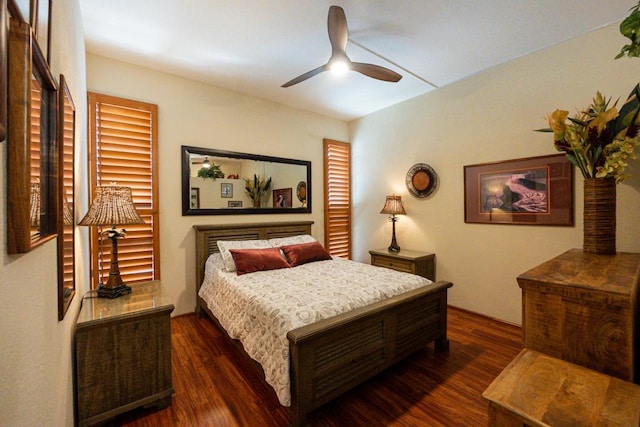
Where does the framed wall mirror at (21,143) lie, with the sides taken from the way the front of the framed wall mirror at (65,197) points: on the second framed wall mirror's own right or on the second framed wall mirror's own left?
on the second framed wall mirror's own right

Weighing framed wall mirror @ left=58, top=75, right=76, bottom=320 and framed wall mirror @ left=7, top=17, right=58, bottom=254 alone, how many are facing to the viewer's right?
2

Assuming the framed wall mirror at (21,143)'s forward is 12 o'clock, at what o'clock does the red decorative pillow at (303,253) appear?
The red decorative pillow is roughly at 11 o'clock from the framed wall mirror.

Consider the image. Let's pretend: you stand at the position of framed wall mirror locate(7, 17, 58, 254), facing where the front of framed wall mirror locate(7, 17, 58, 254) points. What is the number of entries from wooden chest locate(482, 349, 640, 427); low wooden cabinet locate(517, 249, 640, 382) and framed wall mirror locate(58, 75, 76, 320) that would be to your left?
1

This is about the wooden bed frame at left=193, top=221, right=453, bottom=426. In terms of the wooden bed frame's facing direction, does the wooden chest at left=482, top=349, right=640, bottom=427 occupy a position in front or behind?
in front

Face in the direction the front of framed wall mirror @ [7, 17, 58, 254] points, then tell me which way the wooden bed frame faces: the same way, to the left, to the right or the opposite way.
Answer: to the right

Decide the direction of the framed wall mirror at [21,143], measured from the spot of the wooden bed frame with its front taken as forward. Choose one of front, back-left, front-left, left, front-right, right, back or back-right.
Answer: right

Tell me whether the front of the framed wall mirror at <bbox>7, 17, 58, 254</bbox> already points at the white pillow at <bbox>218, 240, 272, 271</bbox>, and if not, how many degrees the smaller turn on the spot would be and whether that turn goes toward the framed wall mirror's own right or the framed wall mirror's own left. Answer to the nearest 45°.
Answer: approximately 45° to the framed wall mirror's own left

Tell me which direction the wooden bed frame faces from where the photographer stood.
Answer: facing the viewer and to the right of the viewer

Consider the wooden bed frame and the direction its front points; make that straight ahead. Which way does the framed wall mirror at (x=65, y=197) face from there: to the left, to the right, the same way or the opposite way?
to the left

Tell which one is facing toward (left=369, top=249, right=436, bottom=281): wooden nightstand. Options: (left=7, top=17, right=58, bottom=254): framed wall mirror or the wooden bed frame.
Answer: the framed wall mirror

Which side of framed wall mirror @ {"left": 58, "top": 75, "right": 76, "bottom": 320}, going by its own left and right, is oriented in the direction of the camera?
right

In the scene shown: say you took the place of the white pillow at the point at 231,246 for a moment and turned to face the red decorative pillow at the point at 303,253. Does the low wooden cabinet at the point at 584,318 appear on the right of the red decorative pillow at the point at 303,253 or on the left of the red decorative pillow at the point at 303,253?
right

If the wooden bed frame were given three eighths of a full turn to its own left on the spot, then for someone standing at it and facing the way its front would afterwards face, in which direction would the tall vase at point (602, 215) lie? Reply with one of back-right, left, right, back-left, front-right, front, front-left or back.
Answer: right

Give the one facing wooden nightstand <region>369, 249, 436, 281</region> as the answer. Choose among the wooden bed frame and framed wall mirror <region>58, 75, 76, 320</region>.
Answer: the framed wall mirror

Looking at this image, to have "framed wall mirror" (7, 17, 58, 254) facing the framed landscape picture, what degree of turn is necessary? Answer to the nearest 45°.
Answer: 0° — it already faces it

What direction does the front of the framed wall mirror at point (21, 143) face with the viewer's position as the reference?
facing to the right of the viewer
